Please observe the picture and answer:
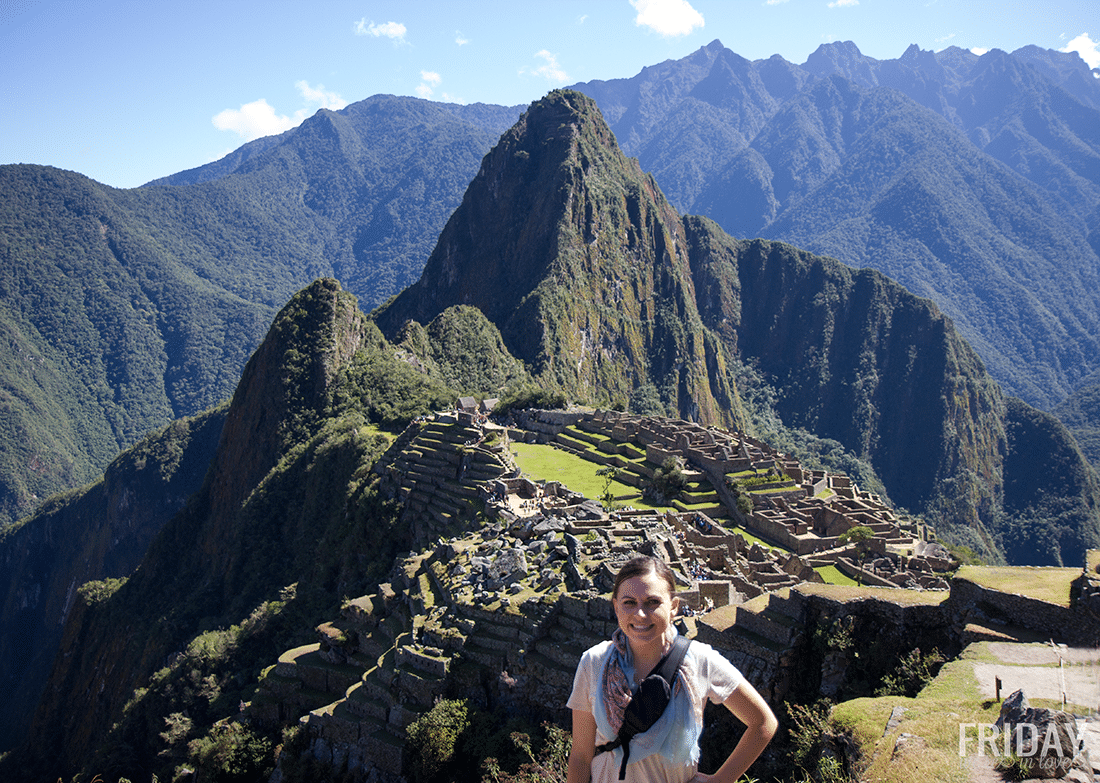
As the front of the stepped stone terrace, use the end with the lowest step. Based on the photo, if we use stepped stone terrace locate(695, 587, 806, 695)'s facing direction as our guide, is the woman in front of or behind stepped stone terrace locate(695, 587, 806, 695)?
in front

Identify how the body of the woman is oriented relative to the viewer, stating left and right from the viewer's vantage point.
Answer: facing the viewer

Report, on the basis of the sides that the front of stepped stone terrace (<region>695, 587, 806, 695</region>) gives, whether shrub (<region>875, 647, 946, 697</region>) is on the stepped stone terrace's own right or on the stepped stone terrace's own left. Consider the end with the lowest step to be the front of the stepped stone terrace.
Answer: on the stepped stone terrace's own left

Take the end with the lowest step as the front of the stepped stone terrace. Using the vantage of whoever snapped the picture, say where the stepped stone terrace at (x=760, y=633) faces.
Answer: facing the viewer and to the left of the viewer

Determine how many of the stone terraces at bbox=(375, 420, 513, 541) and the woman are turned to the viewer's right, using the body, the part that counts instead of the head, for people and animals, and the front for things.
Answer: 0

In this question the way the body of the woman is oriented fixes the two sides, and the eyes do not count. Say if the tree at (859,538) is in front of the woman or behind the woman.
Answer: behind

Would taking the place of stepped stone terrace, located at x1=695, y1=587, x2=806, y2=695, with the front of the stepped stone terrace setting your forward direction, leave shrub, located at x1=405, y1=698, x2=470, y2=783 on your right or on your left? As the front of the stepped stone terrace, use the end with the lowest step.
on your right

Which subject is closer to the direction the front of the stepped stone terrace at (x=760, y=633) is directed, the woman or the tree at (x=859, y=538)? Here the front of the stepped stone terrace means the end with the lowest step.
the woman

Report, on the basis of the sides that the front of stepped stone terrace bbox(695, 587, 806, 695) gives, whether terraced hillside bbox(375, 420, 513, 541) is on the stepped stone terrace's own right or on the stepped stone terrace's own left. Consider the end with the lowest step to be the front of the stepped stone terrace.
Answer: on the stepped stone terrace's own right
